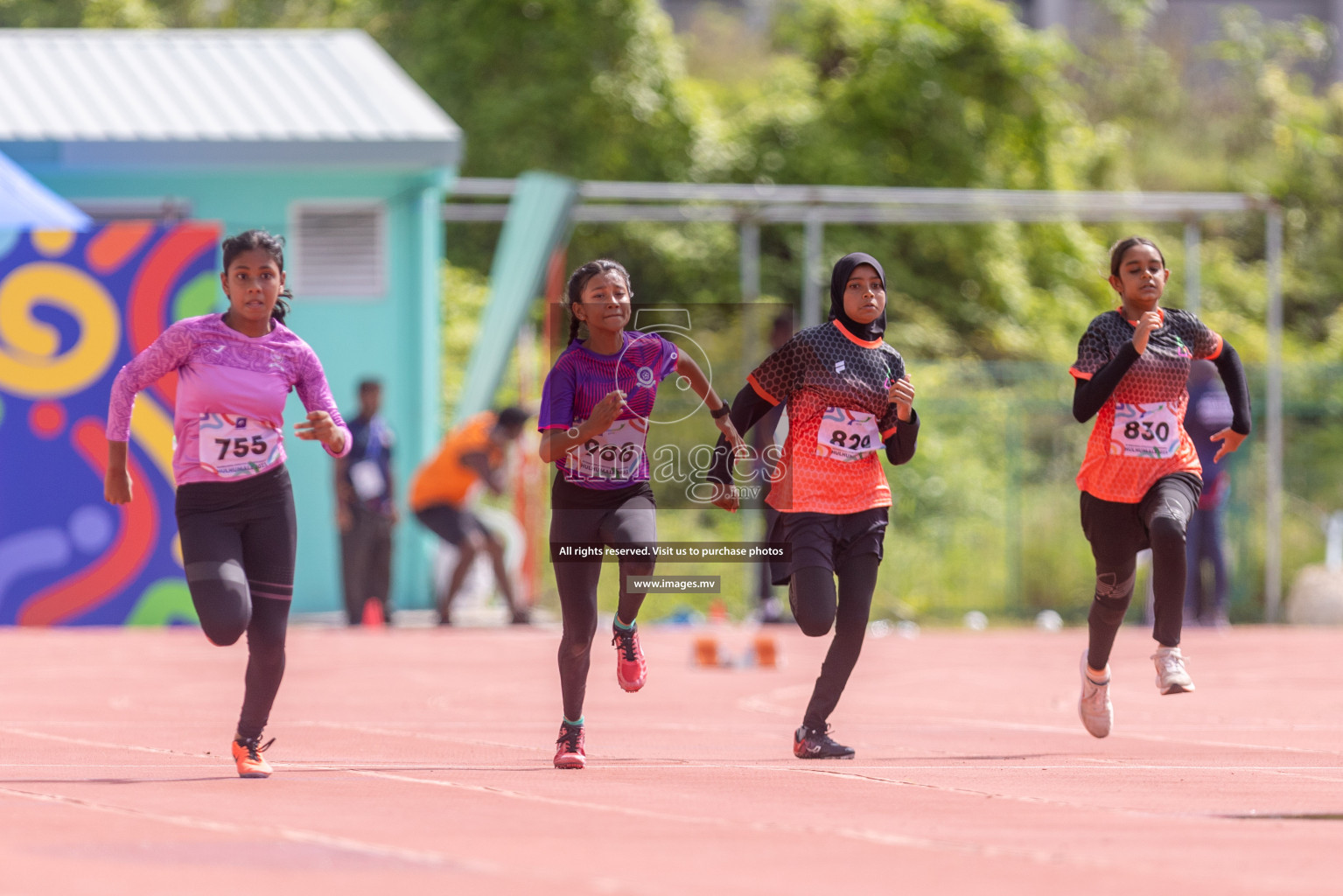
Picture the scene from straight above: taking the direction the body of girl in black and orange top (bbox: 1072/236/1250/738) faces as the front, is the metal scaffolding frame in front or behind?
behind

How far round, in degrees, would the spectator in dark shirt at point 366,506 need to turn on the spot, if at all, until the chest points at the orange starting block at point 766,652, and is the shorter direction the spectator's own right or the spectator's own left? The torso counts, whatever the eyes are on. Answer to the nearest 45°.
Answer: approximately 45° to the spectator's own left

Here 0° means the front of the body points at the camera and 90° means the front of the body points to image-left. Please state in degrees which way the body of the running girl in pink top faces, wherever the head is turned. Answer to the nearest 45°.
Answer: approximately 0°

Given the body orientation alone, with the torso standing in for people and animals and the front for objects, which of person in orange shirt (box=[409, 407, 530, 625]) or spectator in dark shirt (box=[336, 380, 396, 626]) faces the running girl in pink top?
the spectator in dark shirt

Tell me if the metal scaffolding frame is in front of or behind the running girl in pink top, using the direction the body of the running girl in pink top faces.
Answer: behind

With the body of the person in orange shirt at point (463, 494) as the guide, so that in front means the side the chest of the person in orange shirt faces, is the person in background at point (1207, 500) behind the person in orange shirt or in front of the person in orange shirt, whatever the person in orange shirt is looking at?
in front

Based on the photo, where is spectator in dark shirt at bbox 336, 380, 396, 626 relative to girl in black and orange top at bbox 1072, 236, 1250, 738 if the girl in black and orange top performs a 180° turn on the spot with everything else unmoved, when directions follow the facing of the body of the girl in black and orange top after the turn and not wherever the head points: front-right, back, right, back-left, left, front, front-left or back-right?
front-left

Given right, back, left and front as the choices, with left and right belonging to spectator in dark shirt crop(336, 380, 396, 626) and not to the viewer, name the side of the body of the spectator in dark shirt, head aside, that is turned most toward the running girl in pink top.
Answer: front

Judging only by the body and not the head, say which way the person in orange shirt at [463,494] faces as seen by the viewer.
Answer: to the viewer's right

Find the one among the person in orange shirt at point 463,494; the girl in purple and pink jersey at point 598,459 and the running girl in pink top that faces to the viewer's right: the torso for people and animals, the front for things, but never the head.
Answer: the person in orange shirt
